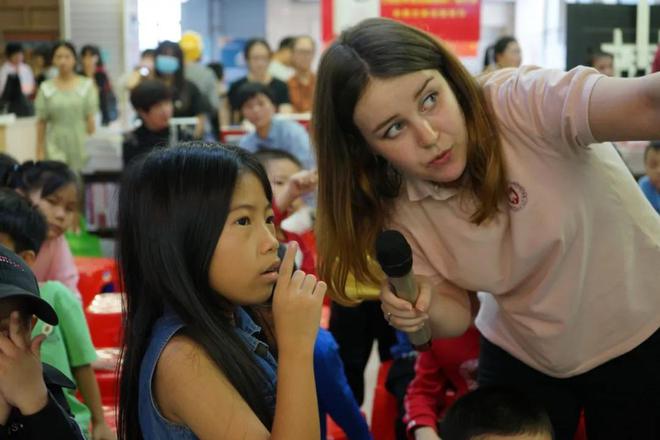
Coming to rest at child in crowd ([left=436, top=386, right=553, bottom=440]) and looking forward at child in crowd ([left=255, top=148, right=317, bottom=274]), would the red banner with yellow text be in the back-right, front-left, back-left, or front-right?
front-right

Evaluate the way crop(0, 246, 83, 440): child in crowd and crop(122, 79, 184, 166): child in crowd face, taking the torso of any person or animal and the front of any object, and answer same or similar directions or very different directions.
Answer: same or similar directions

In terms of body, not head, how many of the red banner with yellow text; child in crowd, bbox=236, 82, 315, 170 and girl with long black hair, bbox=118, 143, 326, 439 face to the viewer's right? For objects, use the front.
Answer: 1

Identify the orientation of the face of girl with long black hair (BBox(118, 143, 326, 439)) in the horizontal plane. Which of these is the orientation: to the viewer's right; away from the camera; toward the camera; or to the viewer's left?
to the viewer's right

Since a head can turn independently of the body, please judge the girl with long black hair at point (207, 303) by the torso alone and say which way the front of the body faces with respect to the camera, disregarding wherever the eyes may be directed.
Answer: to the viewer's right

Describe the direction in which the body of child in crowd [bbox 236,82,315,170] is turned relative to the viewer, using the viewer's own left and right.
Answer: facing the viewer and to the left of the viewer

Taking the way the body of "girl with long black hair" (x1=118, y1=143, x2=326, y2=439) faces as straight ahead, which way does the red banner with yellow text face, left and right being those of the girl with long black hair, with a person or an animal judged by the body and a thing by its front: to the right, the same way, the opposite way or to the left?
to the right

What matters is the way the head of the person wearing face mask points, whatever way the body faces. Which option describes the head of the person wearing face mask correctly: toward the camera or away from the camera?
toward the camera

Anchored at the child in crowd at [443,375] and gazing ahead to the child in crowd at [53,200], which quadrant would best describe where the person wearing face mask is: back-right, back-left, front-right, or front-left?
front-right

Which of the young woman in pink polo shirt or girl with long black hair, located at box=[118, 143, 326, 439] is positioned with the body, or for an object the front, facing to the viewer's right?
the girl with long black hair

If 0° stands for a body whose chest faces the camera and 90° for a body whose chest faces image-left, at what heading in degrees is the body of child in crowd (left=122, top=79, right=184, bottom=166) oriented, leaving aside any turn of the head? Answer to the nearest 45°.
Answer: approximately 315°

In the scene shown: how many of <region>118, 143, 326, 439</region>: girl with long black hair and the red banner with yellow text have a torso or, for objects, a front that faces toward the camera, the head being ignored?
1

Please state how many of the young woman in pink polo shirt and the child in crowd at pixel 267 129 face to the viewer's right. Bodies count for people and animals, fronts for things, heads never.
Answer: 0

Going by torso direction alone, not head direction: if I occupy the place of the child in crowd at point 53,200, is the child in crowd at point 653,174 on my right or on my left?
on my left

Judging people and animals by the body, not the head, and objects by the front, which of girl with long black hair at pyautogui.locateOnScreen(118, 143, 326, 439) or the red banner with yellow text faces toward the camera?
the red banner with yellow text
